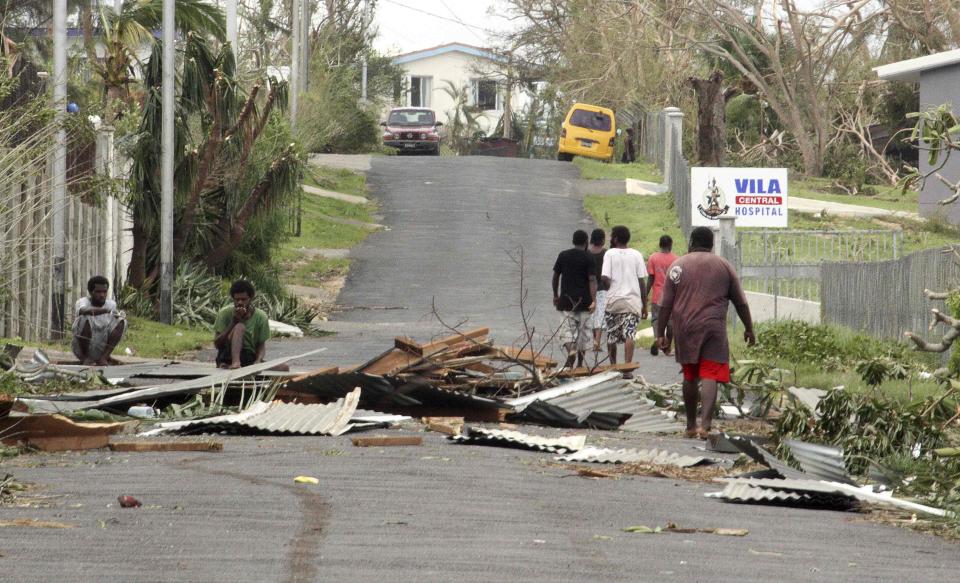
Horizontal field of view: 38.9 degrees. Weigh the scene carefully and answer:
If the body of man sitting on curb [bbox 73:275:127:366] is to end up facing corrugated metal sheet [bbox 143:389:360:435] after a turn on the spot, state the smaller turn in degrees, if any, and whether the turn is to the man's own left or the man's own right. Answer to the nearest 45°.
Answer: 0° — they already face it

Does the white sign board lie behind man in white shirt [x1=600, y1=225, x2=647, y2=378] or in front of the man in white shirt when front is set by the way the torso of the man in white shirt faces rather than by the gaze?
in front

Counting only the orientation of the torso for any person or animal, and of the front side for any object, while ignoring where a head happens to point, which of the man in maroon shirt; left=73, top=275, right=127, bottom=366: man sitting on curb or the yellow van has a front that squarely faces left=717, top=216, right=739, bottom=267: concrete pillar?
the man in maroon shirt

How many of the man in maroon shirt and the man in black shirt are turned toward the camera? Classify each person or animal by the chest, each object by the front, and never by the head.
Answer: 0

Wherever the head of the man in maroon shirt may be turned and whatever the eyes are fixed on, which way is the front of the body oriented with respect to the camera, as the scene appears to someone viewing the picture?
away from the camera

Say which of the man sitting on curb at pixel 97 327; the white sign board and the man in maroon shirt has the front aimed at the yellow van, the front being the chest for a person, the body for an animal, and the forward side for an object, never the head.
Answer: the man in maroon shirt

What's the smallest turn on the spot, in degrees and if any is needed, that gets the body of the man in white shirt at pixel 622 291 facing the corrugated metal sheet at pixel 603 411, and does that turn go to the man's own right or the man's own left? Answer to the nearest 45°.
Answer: approximately 180°

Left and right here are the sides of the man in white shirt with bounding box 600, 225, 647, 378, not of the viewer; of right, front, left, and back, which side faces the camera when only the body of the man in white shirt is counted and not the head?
back

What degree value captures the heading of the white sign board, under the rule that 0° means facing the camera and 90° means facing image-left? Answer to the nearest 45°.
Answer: approximately 0°

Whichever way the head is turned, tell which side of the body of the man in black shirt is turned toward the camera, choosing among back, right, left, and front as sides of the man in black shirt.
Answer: back

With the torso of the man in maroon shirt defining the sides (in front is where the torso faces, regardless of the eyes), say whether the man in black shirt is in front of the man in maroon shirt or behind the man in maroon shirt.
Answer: in front

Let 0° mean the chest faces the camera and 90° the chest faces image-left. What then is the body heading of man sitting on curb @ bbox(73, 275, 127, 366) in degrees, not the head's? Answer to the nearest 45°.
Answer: approximately 0°
